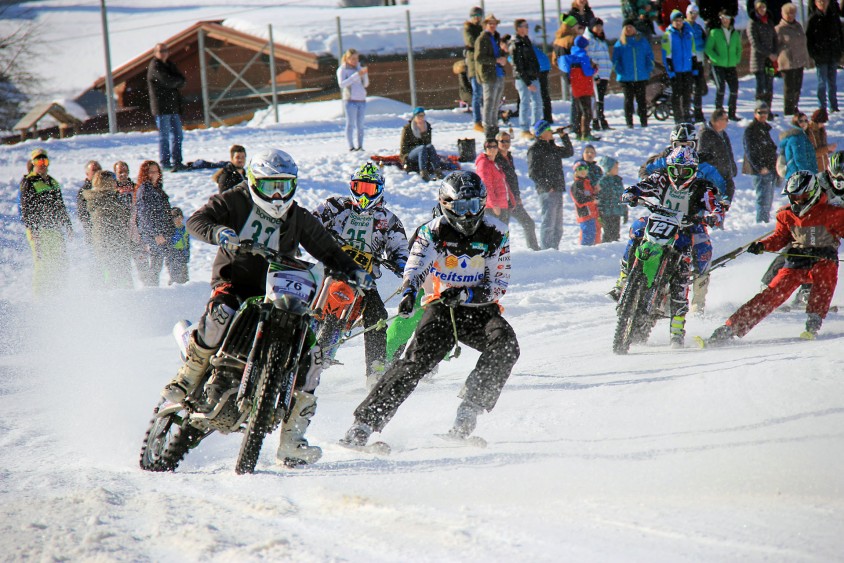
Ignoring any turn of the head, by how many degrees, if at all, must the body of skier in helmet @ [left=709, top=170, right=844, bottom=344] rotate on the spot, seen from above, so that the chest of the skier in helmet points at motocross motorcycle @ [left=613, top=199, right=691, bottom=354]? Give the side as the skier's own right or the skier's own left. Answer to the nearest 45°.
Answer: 0° — they already face it

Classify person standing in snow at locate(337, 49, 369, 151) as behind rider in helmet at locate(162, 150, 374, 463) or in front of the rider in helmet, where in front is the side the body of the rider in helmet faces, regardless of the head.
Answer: behind

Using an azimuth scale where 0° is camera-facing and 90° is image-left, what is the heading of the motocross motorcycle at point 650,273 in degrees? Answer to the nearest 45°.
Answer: approximately 0°

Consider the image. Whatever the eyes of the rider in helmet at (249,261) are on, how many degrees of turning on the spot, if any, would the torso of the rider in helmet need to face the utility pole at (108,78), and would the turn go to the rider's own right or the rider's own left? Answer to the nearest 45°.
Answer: approximately 180°

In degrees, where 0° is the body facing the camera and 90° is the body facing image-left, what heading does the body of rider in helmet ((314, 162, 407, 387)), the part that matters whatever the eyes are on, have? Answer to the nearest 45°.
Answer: approximately 0°

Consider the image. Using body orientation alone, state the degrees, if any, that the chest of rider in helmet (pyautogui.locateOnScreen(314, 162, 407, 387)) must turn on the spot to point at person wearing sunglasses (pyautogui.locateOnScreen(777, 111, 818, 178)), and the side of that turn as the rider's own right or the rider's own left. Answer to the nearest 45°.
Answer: approximately 135° to the rider's own left

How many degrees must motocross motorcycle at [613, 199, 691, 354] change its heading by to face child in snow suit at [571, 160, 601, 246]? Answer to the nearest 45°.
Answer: approximately 180°

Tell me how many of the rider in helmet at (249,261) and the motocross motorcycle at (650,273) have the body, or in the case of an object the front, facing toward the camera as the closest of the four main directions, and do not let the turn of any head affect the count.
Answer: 2
